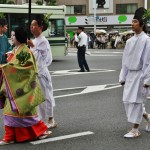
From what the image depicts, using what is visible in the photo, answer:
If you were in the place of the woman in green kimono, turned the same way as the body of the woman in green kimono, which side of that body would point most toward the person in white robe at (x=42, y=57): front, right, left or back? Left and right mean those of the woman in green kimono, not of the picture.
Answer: right

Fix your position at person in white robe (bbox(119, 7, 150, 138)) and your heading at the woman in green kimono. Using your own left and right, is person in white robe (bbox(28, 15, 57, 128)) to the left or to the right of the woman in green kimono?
right

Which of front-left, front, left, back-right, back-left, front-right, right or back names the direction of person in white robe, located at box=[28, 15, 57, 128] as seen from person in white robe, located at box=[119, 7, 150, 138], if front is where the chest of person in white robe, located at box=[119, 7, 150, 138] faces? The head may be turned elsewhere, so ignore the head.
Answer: front-right

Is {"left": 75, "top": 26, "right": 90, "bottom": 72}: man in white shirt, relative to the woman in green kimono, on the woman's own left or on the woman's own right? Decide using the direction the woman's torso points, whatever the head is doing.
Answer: on the woman's own right

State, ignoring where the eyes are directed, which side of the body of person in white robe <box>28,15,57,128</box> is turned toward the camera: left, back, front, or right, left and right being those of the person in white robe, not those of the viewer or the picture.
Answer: left

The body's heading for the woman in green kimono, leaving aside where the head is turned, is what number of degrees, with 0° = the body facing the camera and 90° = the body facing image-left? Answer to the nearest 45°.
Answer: approximately 90°

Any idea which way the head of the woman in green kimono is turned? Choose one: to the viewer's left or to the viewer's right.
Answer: to the viewer's left

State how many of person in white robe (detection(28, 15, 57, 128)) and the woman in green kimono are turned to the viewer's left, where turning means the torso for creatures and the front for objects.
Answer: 2

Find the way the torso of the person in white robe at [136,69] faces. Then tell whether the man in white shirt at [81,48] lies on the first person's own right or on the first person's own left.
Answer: on the first person's own right

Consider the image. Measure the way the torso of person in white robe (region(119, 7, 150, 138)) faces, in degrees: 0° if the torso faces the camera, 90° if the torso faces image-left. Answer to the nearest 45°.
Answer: approximately 45°

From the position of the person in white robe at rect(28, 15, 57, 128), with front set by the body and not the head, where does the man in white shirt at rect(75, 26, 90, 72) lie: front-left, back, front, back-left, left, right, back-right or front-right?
right

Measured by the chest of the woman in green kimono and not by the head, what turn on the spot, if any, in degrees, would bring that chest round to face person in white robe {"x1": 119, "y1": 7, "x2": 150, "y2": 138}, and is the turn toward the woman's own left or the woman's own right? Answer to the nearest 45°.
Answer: approximately 180°

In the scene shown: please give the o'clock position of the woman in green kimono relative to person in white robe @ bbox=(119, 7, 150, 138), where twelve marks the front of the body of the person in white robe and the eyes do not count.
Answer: The woman in green kimono is roughly at 1 o'clock from the person in white robe.
